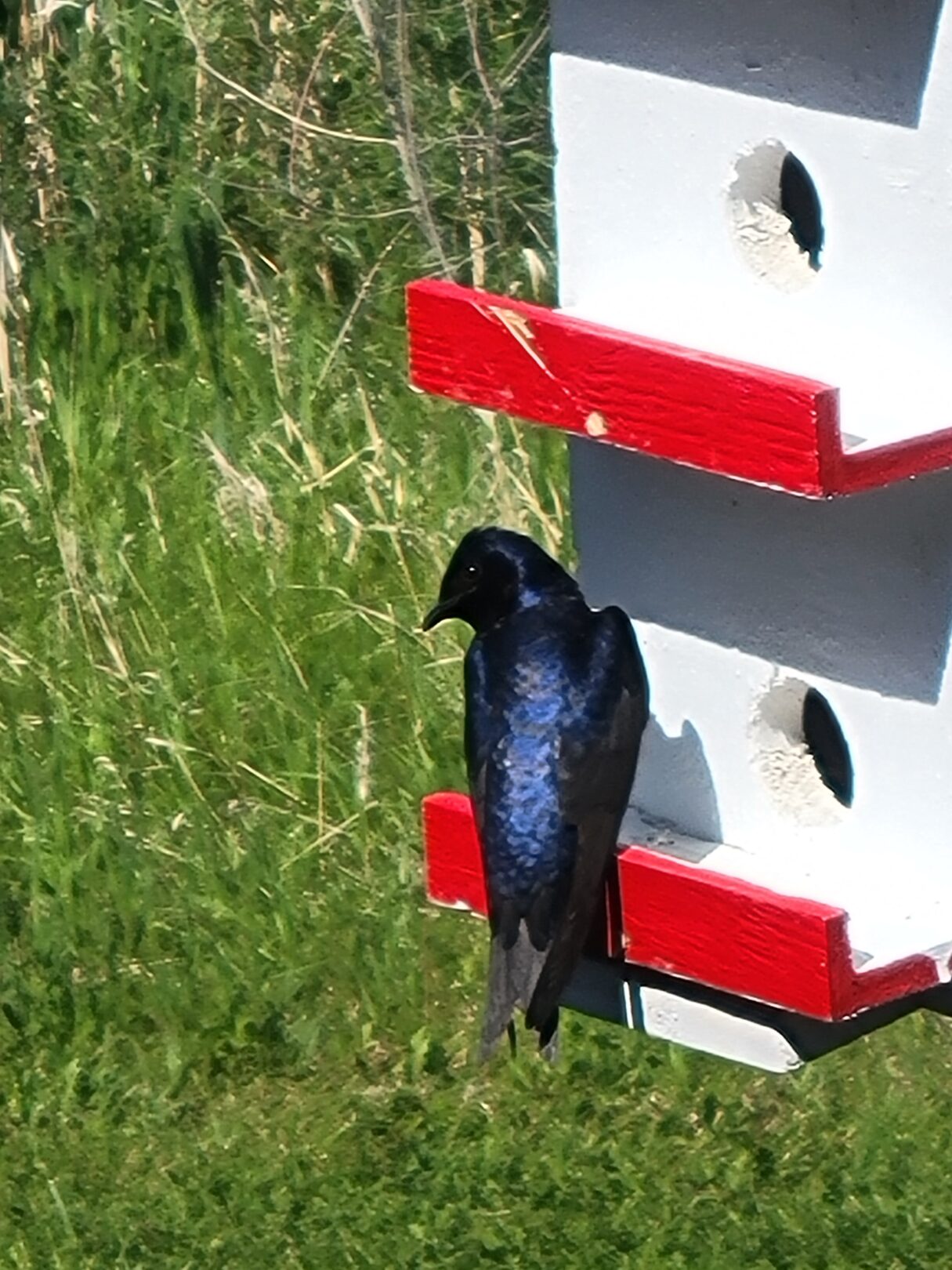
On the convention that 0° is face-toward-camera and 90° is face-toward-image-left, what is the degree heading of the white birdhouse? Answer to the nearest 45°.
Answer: approximately 45°

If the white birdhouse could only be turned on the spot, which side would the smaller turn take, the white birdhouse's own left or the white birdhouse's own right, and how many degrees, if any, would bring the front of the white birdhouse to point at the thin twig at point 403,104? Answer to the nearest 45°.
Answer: approximately 135° to the white birdhouse's own right

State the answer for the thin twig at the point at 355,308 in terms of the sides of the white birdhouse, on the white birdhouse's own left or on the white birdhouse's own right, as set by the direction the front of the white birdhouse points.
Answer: on the white birdhouse's own right

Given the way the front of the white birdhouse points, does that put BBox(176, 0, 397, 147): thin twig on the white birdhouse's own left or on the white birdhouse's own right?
on the white birdhouse's own right
